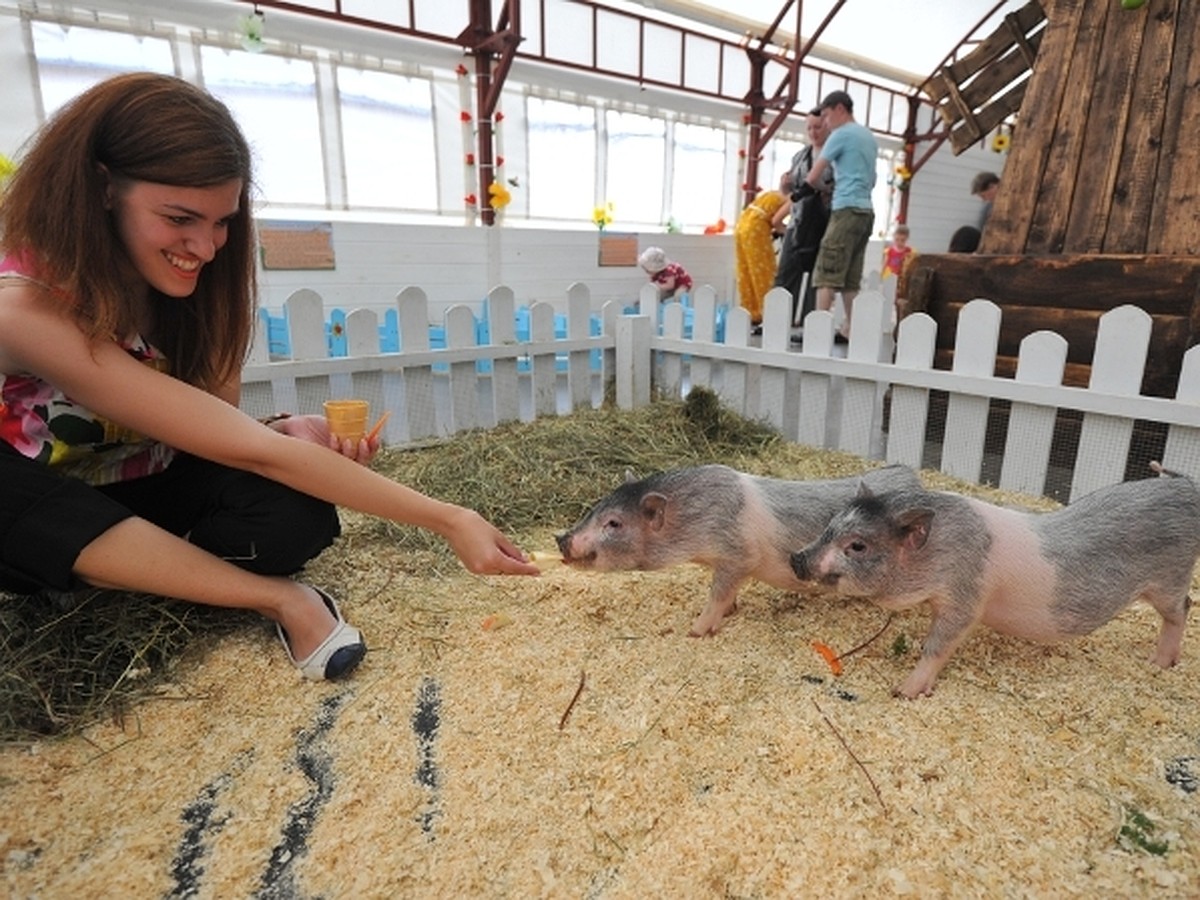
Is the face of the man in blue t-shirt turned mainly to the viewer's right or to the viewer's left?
to the viewer's left

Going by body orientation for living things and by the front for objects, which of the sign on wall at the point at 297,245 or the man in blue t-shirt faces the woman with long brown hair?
the sign on wall

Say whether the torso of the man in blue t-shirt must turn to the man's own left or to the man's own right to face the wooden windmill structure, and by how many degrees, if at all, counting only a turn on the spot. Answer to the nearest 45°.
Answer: approximately 180°

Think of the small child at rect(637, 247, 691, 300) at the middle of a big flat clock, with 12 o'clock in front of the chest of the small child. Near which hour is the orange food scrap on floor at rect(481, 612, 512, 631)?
The orange food scrap on floor is roughly at 9 o'clock from the small child.

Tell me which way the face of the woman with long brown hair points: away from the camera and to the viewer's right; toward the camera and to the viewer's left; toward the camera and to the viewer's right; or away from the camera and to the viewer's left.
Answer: toward the camera and to the viewer's right

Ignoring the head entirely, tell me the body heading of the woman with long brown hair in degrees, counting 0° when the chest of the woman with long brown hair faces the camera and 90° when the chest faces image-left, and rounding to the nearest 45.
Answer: approximately 315°

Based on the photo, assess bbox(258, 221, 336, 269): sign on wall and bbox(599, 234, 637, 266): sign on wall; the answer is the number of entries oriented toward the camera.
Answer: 2

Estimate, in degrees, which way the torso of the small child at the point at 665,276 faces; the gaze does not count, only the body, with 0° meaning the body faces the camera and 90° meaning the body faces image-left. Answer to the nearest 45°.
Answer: approximately 90°

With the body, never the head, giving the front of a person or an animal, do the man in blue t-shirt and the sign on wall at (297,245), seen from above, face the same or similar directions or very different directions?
very different directions

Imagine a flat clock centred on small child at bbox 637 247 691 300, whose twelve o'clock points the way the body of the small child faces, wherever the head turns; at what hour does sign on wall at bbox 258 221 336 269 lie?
The sign on wall is roughly at 11 o'clock from the small child.

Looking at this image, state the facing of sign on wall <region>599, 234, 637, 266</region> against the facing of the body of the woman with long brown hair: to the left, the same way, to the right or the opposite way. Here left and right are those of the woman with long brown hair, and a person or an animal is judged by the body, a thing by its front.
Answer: to the right

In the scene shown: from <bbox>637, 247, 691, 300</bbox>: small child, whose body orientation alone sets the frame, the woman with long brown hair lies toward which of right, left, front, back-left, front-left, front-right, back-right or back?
left
